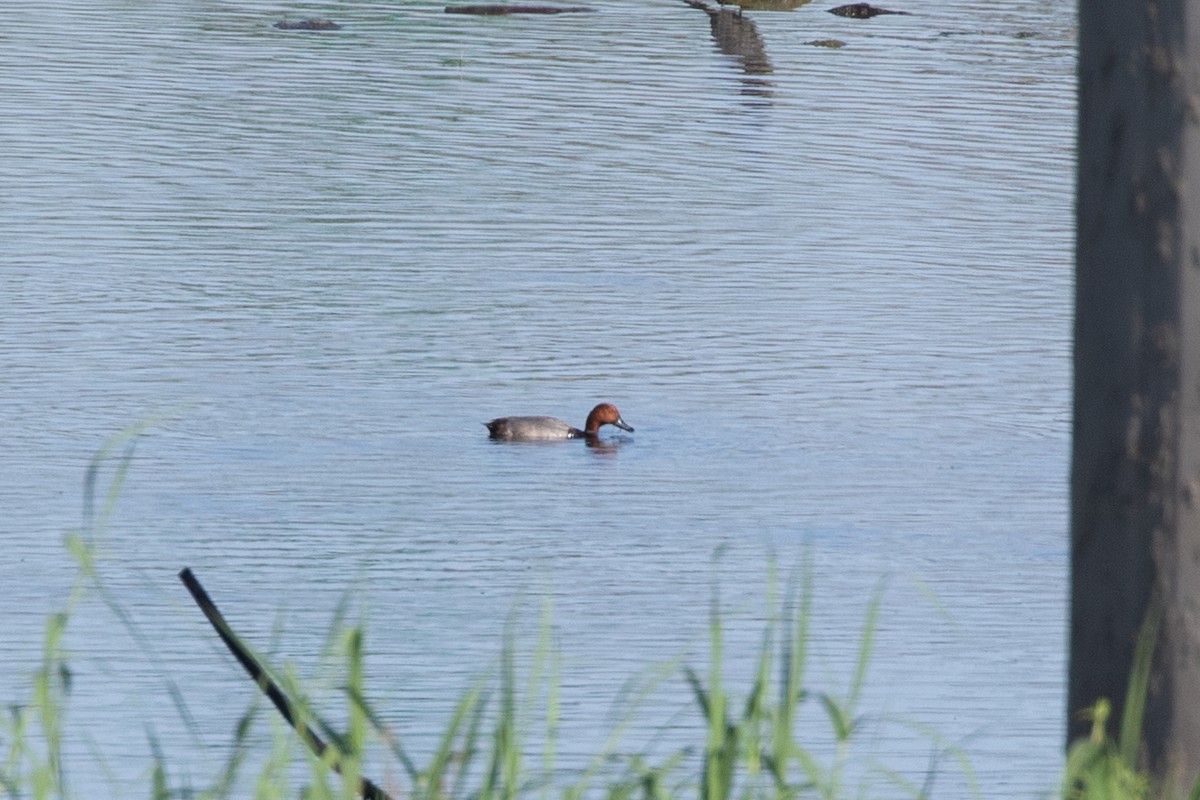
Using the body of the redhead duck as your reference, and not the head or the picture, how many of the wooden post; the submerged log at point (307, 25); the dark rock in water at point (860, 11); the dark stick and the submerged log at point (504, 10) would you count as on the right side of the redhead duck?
2

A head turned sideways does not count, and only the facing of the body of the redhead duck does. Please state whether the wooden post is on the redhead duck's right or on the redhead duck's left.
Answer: on the redhead duck's right

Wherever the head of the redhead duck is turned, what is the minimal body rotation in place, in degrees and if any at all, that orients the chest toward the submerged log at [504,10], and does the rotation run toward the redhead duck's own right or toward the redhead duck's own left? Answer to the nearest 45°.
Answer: approximately 90° to the redhead duck's own left

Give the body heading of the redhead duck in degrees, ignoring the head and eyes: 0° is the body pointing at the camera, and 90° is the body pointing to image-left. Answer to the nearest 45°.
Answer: approximately 270°

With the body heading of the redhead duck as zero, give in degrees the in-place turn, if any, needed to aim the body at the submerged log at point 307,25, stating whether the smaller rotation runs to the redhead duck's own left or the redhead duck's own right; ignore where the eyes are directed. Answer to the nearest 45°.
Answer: approximately 90° to the redhead duck's own left

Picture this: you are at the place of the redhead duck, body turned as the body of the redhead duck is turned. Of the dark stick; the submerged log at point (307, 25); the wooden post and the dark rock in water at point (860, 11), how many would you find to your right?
2

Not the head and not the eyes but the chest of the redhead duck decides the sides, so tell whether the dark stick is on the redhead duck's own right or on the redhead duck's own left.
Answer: on the redhead duck's own right

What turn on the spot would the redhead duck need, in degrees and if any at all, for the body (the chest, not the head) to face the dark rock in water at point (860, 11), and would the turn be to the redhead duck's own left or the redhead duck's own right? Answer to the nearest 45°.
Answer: approximately 90° to the redhead duck's own left

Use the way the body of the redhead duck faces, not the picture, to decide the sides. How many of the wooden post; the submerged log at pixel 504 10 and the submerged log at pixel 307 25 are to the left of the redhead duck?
2
